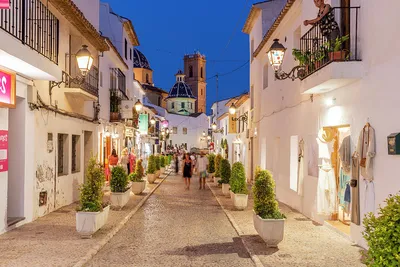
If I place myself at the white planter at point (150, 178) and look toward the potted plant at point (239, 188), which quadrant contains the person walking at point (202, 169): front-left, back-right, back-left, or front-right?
front-left

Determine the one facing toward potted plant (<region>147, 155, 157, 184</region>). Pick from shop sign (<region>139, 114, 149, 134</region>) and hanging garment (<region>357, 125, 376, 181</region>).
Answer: the shop sign

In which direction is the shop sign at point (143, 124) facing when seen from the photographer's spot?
facing the viewer

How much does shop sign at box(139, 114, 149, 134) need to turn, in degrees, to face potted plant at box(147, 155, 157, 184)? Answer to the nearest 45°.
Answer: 0° — it already faces it

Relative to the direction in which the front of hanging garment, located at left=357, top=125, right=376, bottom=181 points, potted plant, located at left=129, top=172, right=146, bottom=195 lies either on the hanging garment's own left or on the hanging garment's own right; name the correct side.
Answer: on the hanging garment's own right

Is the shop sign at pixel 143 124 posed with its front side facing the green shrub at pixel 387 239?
yes

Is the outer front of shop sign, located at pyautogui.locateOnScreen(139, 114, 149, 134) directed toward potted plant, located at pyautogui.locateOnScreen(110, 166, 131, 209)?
yes

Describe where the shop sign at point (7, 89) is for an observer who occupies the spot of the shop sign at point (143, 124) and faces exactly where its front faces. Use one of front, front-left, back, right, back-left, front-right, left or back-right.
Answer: front

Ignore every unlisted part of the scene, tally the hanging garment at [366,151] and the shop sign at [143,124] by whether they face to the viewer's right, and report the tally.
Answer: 0

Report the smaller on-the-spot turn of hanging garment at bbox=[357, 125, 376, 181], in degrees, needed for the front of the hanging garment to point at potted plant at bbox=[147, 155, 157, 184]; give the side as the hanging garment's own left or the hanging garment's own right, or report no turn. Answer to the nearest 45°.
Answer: approximately 90° to the hanging garment's own right

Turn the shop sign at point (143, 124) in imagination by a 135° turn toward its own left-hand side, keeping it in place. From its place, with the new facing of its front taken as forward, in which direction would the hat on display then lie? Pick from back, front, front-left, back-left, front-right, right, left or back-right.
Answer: back-right

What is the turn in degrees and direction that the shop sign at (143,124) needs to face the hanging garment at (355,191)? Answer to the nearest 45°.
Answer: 0° — it already faces it

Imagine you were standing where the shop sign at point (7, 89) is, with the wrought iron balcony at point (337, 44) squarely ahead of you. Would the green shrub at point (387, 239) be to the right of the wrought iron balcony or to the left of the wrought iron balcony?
right
